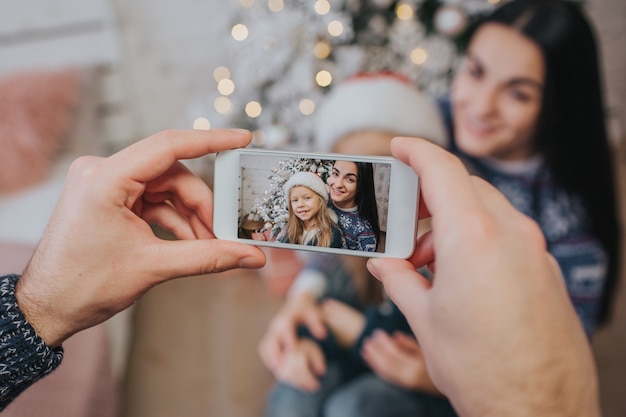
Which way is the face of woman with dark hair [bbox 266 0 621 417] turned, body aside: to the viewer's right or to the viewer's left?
to the viewer's left

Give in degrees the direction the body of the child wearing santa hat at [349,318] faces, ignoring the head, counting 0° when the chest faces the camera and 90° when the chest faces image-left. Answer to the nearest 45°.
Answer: approximately 45°

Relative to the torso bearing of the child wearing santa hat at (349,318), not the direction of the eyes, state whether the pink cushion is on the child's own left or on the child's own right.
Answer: on the child's own right

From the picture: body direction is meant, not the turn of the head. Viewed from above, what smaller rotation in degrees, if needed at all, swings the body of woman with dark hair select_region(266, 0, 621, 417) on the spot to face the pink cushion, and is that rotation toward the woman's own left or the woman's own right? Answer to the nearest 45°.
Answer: approximately 45° to the woman's own right

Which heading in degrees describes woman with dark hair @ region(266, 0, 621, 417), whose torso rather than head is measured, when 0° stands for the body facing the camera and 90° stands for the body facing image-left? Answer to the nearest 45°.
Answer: approximately 45°
